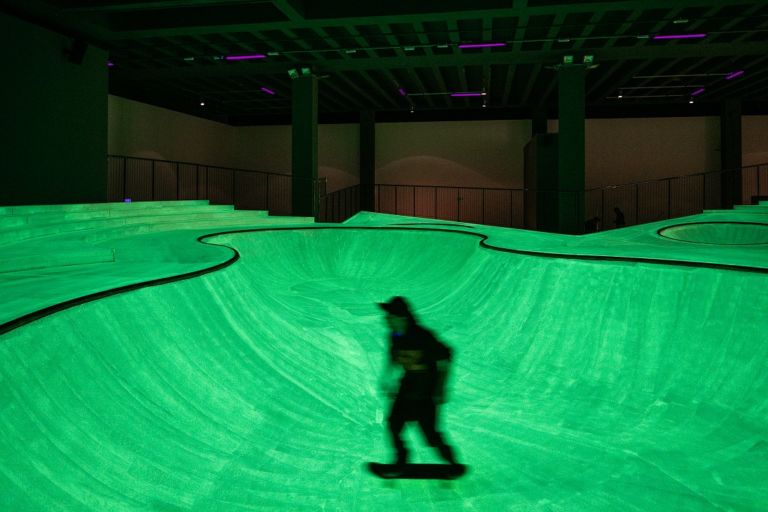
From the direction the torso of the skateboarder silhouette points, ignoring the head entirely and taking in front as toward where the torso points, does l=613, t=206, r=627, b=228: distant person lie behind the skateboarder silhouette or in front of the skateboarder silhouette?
behind

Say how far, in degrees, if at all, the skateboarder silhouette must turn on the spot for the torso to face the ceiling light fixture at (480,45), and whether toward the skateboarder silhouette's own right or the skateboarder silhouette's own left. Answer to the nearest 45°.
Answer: approximately 135° to the skateboarder silhouette's own right

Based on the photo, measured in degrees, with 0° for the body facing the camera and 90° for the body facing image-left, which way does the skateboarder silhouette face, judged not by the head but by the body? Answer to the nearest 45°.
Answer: approximately 45°

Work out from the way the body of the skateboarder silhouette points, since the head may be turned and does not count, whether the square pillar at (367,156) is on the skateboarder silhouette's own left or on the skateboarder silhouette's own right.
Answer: on the skateboarder silhouette's own right

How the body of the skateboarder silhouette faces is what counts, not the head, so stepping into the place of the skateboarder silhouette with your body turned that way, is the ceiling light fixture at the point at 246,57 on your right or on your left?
on your right
